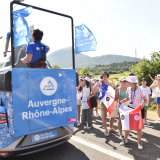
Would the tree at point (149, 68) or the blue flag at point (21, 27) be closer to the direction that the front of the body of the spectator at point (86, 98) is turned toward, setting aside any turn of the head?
the blue flag

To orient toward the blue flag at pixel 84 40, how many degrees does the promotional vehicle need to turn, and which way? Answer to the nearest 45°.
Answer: approximately 90° to its right

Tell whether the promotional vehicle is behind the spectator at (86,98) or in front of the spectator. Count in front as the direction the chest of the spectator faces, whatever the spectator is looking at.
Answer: in front

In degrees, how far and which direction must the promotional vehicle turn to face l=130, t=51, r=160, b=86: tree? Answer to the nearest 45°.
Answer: approximately 90° to its right

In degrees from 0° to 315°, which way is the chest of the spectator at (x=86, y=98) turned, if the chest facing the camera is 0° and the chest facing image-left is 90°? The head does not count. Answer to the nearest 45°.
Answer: approximately 45°

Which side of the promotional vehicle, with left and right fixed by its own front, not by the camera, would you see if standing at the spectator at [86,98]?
right

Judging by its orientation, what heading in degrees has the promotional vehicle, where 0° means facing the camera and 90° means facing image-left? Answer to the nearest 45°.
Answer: approximately 135°
